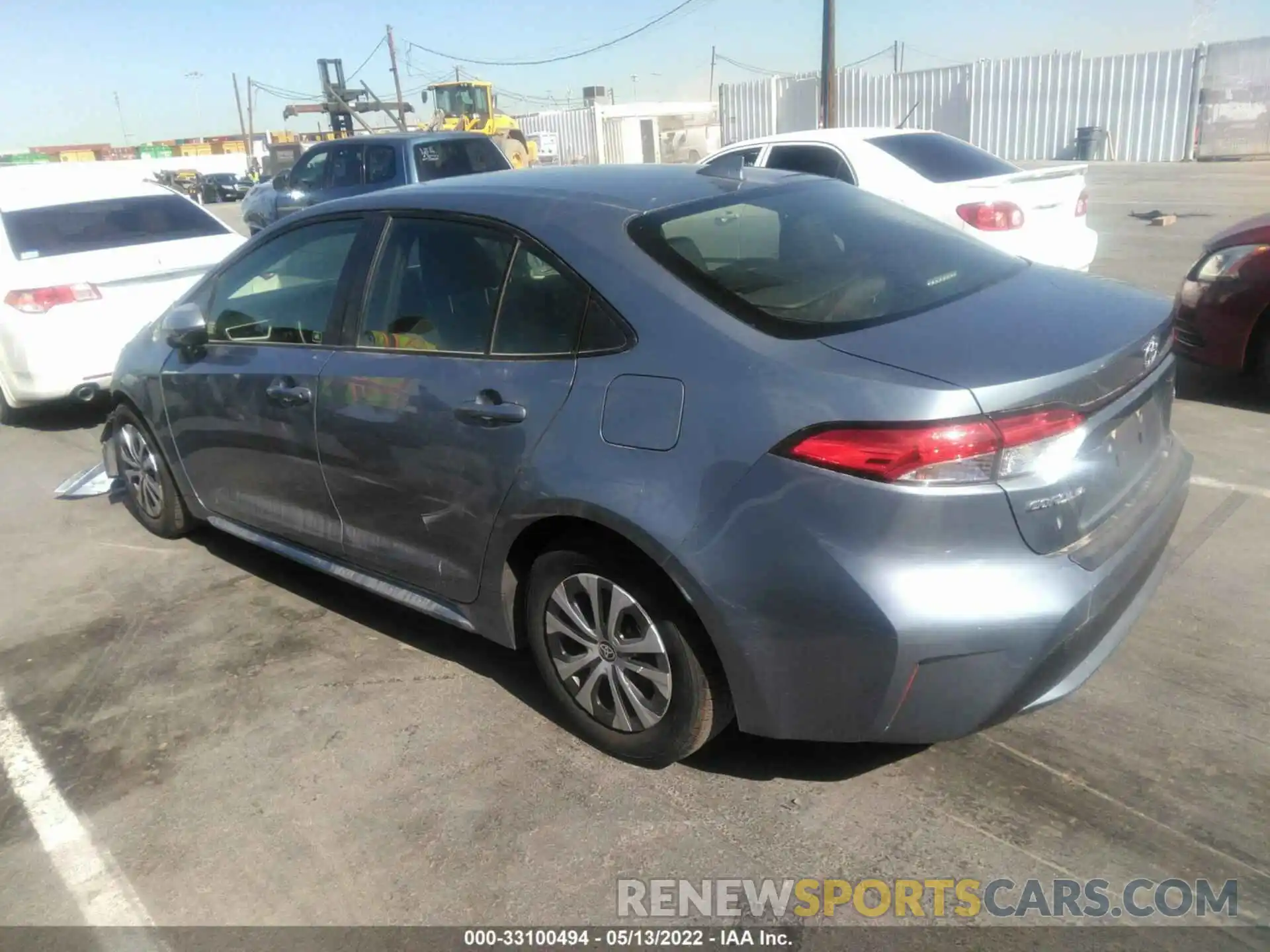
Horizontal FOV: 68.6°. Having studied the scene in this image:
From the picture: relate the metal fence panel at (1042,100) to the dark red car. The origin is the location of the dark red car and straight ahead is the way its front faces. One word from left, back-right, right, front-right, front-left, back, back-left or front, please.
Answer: back-right

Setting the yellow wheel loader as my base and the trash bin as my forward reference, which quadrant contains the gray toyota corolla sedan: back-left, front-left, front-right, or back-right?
front-right

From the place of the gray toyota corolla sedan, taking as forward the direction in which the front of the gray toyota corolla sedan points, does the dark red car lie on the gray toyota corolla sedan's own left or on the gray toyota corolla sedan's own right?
on the gray toyota corolla sedan's own right

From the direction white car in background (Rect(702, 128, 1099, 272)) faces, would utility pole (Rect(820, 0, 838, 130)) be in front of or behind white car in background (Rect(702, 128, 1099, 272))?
in front

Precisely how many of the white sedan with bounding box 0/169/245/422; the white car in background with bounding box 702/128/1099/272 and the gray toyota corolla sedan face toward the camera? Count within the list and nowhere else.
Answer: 0

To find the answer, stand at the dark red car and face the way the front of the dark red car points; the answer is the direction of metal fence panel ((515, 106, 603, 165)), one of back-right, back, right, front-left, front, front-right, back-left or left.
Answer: right

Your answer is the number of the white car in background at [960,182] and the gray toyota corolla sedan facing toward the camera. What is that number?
0

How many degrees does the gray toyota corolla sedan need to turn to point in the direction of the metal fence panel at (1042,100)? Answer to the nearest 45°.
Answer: approximately 90° to its right

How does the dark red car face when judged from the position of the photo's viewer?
facing the viewer and to the left of the viewer

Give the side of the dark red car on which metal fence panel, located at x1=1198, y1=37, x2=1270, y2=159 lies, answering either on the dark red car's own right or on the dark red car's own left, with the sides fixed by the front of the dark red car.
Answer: on the dark red car's own right

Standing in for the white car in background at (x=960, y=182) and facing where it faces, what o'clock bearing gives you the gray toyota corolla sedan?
The gray toyota corolla sedan is roughly at 8 o'clock from the white car in background.

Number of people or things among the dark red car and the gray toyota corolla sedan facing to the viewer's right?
0

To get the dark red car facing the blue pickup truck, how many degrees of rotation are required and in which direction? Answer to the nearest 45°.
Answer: approximately 45° to its right

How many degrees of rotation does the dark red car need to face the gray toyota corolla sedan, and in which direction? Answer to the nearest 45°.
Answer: approximately 45° to its left

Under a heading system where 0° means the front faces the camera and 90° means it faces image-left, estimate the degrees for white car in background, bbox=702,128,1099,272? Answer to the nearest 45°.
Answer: approximately 135°

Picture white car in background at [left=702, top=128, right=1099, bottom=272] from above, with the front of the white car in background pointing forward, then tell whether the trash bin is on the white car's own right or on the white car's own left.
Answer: on the white car's own right

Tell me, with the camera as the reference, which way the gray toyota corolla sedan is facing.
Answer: facing away from the viewer and to the left of the viewer
